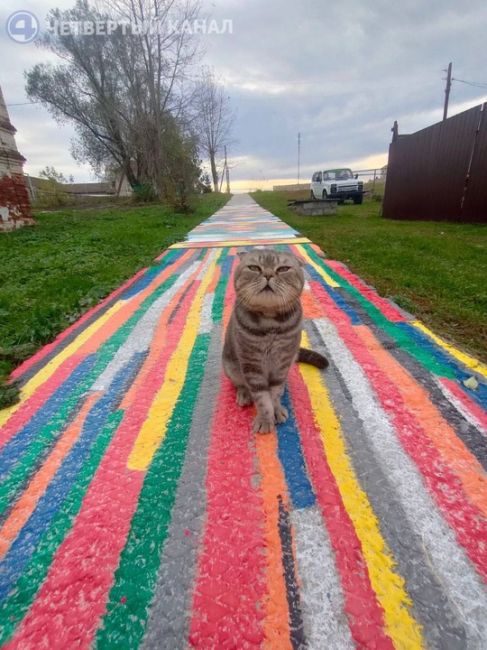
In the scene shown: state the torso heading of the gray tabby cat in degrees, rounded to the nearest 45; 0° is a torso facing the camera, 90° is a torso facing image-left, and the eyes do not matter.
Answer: approximately 0°

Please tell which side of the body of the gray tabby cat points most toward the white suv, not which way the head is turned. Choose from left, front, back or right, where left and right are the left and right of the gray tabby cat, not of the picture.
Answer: back

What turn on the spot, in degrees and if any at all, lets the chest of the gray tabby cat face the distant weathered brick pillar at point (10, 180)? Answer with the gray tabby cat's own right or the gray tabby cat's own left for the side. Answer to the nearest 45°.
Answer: approximately 135° to the gray tabby cat's own right

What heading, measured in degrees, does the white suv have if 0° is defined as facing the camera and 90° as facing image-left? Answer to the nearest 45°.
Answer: approximately 315°

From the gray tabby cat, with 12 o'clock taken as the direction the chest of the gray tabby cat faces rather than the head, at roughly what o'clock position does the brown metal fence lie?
The brown metal fence is roughly at 7 o'clock from the gray tabby cat.

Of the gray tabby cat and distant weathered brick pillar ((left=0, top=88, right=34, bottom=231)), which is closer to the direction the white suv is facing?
the gray tabby cat

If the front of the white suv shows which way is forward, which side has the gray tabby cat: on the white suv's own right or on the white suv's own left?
on the white suv's own right
